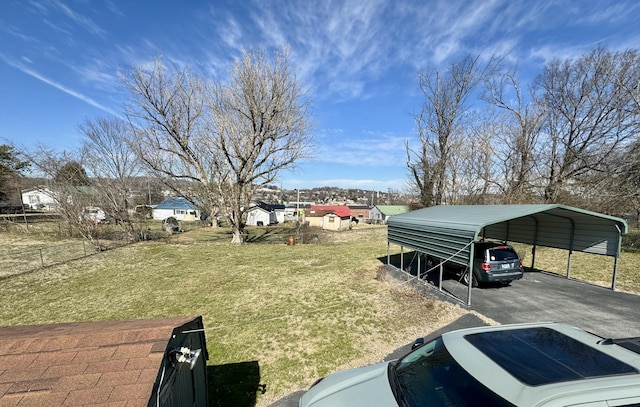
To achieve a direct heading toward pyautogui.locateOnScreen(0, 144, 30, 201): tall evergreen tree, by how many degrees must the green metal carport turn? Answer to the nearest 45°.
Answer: approximately 135° to its right

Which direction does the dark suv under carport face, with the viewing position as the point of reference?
facing away from the viewer and to the left of the viewer

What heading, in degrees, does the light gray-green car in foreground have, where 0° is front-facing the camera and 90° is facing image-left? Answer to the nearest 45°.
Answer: approximately 45°

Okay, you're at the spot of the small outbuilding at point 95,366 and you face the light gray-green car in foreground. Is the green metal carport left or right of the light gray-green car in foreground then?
left

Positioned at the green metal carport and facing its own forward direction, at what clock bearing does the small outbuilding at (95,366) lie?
The small outbuilding is roughly at 2 o'clock from the green metal carport.

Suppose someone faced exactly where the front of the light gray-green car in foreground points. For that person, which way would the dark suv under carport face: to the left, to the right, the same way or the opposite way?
to the right

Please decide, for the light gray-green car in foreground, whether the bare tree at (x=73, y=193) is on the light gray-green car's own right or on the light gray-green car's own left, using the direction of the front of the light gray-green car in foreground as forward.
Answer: on the light gray-green car's own right

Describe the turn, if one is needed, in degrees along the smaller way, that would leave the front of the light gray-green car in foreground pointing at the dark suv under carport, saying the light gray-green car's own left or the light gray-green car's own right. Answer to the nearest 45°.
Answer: approximately 135° to the light gray-green car's own right

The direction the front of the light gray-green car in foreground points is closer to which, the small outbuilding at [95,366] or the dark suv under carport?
the small outbuilding

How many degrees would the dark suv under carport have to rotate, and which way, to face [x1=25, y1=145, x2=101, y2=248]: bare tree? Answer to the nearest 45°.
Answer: approximately 45° to its left

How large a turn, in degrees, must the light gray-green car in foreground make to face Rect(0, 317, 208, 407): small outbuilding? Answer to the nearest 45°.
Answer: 0° — it already faces it
